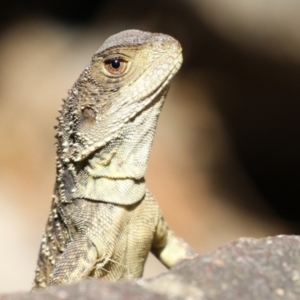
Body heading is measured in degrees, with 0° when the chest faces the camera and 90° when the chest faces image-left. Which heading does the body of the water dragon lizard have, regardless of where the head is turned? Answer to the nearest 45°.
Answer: approximately 315°
